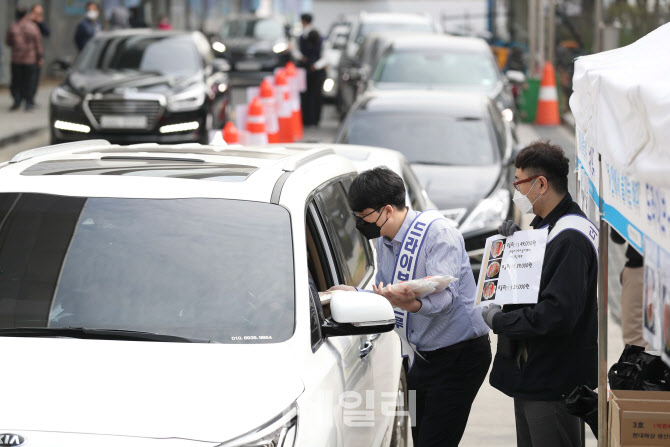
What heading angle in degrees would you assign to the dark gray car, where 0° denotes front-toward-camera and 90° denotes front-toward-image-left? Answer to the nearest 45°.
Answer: approximately 0°

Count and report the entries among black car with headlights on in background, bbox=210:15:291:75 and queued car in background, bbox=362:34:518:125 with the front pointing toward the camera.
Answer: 2

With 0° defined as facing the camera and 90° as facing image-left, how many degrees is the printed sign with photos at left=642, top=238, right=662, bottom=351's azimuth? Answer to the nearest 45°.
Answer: approximately 90°

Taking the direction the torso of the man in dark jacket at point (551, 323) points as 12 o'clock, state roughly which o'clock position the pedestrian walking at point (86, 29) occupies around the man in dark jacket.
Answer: The pedestrian walking is roughly at 2 o'clock from the man in dark jacket.

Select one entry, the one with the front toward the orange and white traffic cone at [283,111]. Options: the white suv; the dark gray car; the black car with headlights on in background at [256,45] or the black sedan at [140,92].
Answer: the black car with headlights on in background

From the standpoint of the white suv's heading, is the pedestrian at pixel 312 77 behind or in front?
behind

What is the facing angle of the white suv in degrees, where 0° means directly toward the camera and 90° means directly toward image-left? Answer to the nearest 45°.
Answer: approximately 45°

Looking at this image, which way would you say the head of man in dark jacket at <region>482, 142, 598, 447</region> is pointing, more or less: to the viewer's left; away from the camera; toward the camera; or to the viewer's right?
to the viewer's left

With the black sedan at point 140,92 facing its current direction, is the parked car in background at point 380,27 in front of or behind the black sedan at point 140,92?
behind

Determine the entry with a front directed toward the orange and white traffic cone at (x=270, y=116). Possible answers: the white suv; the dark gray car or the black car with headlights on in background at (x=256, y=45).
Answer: the black car with headlights on in background

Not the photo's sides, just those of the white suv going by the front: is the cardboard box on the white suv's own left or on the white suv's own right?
on the white suv's own left

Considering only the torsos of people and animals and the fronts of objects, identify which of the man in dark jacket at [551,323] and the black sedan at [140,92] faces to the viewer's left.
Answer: the man in dark jacket
